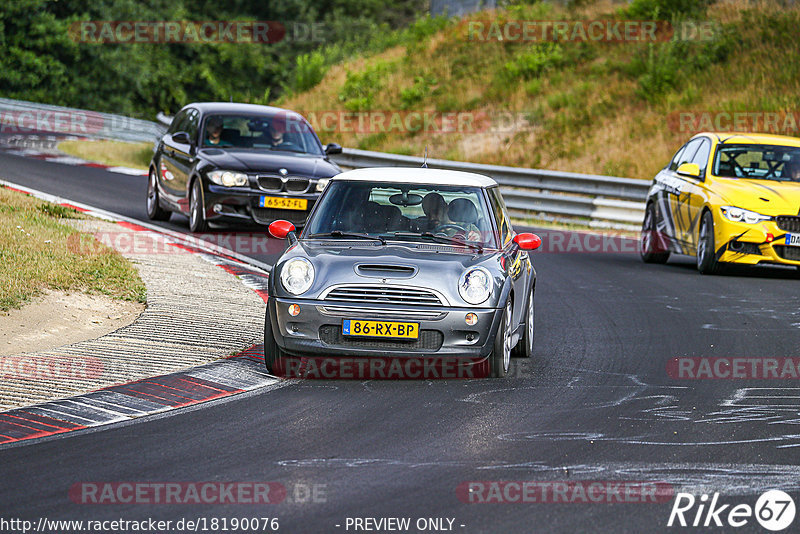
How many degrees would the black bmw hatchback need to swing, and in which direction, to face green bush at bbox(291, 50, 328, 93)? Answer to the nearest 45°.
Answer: approximately 135° to its left

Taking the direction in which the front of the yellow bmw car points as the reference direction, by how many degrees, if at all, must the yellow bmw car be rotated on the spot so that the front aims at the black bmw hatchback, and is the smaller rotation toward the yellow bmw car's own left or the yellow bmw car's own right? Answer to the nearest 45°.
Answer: approximately 135° to the yellow bmw car's own right

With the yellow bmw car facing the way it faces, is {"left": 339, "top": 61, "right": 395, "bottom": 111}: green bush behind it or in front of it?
behind

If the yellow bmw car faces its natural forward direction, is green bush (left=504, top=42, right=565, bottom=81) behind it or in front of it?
behind

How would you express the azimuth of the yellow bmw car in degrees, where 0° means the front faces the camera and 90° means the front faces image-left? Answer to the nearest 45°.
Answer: approximately 315°

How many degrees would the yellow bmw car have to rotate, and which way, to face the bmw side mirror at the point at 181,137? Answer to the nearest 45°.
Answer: approximately 135° to its right

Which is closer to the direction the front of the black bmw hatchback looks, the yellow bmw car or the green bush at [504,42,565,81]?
the yellow bmw car

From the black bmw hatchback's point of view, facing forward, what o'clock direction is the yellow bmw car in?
The yellow bmw car is roughly at 11 o'clock from the black bmw hatchback.

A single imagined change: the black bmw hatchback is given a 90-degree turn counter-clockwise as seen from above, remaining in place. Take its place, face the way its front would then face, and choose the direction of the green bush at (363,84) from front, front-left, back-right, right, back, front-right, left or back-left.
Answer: front-left

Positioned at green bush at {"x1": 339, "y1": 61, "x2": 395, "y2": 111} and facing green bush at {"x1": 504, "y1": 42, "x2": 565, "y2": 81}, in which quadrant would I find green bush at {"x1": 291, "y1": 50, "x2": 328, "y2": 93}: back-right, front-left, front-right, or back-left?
back-left

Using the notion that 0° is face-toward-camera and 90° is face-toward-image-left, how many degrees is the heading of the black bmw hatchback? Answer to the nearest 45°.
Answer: approximately 315°
